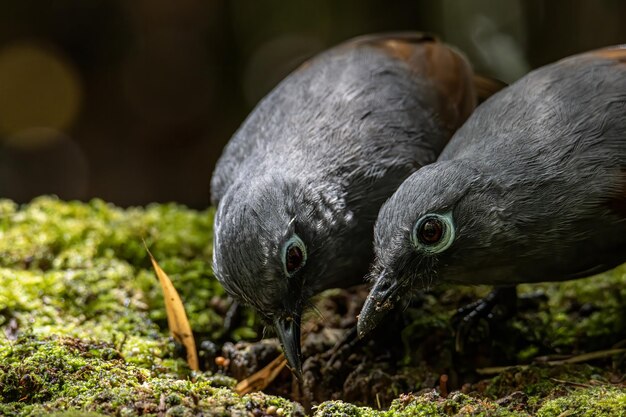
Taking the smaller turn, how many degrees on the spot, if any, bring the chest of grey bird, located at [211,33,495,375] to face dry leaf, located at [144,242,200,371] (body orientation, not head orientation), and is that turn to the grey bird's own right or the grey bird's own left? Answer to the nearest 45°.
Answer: approximately 45° to the grey bird's own right

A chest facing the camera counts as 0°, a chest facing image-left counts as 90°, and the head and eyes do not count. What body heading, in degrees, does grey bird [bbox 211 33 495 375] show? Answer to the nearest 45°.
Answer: approximately 45°
